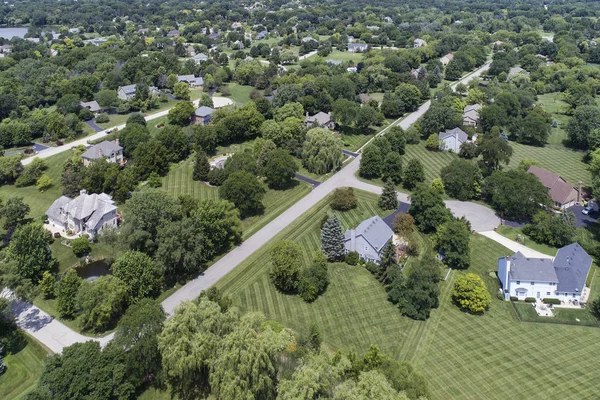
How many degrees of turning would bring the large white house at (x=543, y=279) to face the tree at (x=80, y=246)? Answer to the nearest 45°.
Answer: approximately 135° to its left

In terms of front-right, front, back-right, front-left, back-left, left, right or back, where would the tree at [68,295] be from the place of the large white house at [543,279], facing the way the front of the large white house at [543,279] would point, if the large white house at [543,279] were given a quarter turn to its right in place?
back-right

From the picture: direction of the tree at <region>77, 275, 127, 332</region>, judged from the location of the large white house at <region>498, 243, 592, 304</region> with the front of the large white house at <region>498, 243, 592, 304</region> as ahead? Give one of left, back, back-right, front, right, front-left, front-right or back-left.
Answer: back-left

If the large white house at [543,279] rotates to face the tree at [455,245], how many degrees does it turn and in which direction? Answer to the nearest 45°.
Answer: approximately 90° to its left

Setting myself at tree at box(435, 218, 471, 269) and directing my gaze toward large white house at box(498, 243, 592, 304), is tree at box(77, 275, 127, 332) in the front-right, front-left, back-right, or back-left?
back-right

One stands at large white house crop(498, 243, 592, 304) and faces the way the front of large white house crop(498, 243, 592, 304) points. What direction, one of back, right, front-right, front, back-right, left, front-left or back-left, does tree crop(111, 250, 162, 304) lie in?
back-left

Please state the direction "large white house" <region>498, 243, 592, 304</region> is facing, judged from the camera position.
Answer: facing away from the viewer

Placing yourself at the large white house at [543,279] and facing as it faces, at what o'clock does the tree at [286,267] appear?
The tree is roughly at 8 o'clock from the large white house.

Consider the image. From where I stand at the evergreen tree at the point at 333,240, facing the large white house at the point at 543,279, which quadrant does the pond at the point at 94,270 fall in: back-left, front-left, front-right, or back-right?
back-right

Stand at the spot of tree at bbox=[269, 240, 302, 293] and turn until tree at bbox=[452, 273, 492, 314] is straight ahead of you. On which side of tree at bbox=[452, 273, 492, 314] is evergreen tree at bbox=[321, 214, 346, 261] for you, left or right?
left
